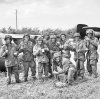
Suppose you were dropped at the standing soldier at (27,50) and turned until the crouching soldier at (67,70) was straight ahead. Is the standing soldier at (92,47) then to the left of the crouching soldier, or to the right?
left

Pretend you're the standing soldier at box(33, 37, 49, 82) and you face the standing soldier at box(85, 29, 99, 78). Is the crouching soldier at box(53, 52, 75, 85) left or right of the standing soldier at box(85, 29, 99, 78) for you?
right

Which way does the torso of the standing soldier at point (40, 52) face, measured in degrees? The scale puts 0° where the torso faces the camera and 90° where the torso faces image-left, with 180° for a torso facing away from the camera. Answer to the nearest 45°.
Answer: approximately 0°

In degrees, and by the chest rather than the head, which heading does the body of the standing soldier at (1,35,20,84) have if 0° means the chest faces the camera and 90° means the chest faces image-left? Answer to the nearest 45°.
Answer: approximately 0°

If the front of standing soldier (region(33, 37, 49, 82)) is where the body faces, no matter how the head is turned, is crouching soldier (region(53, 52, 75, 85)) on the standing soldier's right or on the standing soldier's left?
on the standing soldier's left

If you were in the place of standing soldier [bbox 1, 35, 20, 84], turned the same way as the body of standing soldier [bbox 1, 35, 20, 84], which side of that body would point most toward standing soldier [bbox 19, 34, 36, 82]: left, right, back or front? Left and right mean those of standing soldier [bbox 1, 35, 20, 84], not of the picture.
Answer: left
